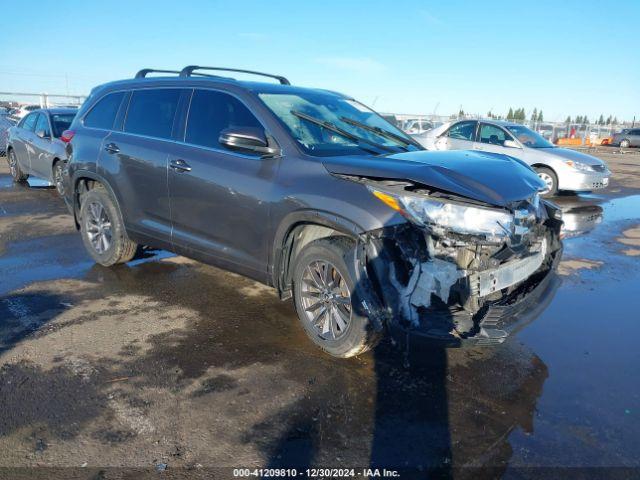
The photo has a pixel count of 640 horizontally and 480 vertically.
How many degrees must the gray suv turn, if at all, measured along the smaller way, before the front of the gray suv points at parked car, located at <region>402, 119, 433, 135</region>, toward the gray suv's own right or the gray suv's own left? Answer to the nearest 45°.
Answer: approximately 135° to the gray suv's own left

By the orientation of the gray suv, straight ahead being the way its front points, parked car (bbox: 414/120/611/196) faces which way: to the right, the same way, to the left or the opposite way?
the same way

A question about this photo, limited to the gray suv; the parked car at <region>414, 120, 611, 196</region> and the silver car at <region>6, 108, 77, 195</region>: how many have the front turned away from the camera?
0

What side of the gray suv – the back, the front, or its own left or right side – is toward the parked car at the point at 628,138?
left

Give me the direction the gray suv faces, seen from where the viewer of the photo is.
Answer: facing the viewer and to the right of the viewer

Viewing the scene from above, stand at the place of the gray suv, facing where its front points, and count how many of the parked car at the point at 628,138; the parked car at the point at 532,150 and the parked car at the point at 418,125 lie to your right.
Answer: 0

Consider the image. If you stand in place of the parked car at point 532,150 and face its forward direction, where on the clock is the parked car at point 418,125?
the parked car at point 418,125 is roughly at 7 o'clock from the parked car at point 532,150.

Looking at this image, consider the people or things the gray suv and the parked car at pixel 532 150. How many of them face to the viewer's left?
0

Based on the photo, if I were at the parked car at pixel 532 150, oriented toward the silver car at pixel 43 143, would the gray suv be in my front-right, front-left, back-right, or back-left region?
front-left

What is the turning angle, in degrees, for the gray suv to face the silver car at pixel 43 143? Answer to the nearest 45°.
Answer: approximately 180°
